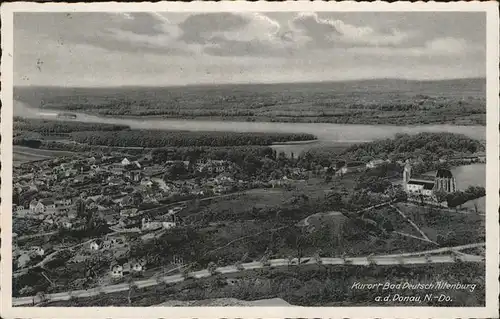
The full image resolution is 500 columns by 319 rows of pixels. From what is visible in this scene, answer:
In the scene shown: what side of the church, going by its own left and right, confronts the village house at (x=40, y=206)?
front

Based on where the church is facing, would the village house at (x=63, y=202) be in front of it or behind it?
in front

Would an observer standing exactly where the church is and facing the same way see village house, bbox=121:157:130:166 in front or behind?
in front

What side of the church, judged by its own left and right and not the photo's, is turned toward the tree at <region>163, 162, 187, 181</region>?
front

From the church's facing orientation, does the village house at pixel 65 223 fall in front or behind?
in front

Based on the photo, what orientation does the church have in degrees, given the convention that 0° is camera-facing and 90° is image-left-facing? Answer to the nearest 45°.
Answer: approximately 90°

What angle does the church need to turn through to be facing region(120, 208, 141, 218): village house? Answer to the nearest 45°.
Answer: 0° — it already faces it
